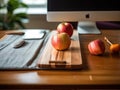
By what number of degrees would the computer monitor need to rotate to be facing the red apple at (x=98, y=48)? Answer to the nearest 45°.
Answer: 0° — it already faces it

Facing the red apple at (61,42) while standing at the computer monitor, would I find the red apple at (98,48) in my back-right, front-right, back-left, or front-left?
front-left

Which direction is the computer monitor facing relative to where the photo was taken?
toward the camera

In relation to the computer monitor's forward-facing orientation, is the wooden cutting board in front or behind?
in front

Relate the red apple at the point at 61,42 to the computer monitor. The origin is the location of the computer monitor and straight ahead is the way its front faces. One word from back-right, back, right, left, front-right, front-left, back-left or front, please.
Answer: front
